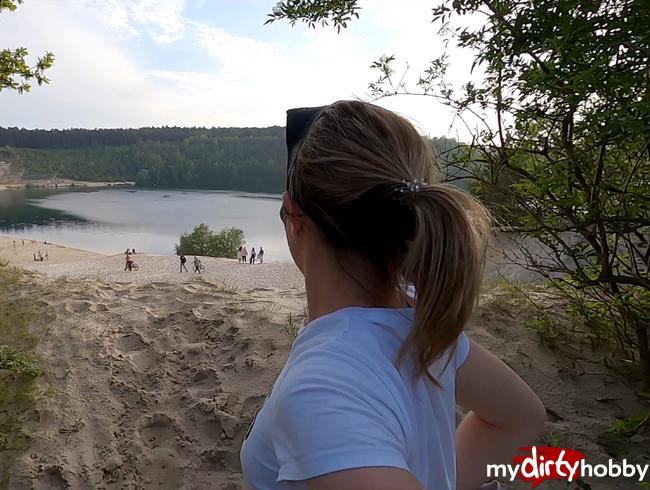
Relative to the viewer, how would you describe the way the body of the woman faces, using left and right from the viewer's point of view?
facing away from the viewer and to the left of the viewer

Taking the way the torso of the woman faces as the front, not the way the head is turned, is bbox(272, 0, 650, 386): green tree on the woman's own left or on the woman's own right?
on the woman's own right

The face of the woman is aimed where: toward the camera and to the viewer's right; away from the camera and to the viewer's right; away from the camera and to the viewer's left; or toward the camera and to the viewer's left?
away from the camera and to the viewer's left
